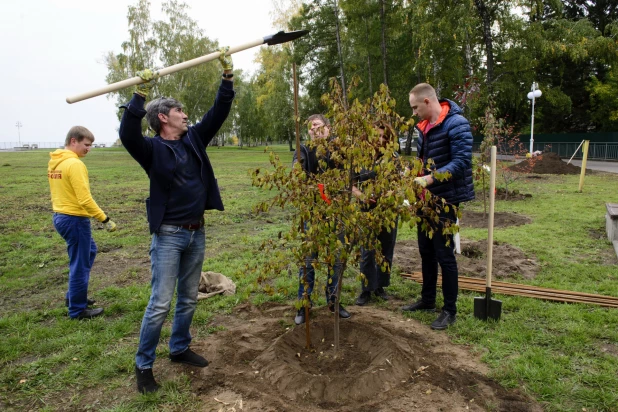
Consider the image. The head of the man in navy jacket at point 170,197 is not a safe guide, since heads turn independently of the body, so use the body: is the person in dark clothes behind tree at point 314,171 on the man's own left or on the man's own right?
on the man's own left

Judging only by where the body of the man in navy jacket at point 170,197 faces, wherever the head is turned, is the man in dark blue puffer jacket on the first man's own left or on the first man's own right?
on the first man's own left

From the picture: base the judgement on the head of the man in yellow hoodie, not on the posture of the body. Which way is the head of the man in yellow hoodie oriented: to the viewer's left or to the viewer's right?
to the viewer's right

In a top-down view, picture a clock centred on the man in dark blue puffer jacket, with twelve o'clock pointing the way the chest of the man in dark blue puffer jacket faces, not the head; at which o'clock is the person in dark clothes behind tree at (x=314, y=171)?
The person in dark clothes behind tree is roughly at 1 o'clock from the man in dark blue puffer jacket.

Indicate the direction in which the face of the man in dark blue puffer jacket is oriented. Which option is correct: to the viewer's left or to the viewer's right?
to the viewer's left

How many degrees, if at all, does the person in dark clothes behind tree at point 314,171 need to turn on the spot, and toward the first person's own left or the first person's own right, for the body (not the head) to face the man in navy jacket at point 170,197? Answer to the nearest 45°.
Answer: approximately 45° to the first person's own right

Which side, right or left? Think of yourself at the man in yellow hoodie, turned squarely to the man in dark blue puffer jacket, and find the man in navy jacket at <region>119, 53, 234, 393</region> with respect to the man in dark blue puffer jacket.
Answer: right

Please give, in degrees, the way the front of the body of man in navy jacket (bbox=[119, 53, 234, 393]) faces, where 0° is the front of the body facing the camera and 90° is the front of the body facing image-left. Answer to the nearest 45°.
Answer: approximately 315°
